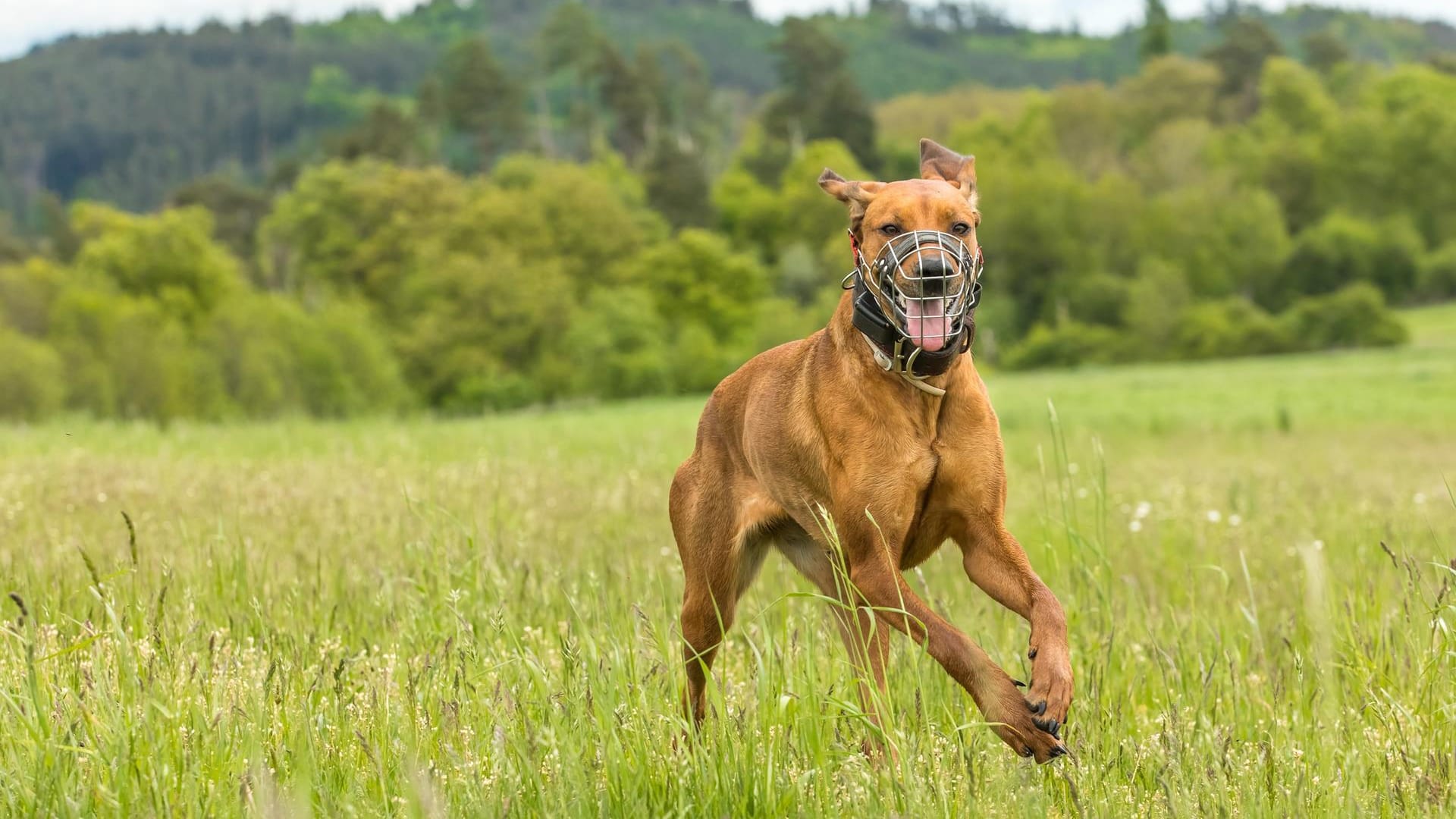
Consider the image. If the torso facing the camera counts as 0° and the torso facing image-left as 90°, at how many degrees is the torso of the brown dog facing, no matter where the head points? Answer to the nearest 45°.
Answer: approximately 315°
